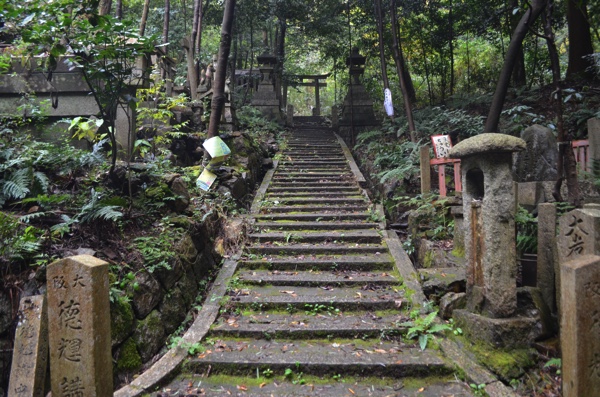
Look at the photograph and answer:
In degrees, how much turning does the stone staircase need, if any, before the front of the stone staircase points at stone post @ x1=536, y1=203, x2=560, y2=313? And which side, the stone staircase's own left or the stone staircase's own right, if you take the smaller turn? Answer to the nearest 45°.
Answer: approximately 90° to the stone staircase's own left

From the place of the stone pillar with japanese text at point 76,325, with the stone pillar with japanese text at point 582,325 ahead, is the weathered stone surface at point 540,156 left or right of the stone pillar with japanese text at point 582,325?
left

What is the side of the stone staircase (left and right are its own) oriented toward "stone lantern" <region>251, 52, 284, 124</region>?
back

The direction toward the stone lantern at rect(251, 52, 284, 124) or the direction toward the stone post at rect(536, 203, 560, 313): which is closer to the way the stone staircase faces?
the stone post

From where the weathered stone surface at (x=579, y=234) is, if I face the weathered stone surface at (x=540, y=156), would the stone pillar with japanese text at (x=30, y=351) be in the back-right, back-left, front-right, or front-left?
back-left

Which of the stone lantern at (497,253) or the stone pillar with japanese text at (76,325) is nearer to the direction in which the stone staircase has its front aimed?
the stone pillar with japanese text

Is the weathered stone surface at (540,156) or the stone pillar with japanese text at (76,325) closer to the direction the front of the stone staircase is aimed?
the stone pillar with japanese text

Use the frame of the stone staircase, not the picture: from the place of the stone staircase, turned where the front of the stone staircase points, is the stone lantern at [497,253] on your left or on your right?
on your left

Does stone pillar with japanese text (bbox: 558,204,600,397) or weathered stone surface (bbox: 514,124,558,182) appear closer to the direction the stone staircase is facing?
the stone pillar with japanese text

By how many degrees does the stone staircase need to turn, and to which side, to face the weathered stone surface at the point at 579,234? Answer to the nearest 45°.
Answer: approximately 45° to its left

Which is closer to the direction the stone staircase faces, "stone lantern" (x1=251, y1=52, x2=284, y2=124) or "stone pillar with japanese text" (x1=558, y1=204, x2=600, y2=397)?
the stone pillar with japanese text

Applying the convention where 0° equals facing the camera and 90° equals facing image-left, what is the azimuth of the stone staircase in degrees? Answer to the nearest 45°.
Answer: approximately 0°
